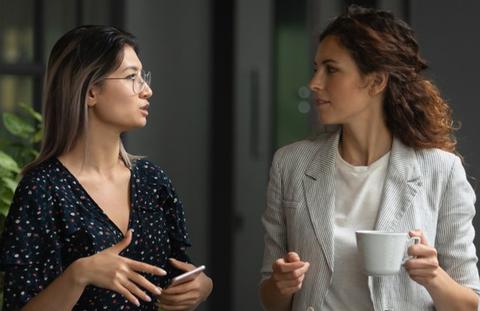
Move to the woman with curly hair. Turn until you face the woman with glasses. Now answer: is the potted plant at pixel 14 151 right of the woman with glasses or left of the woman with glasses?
right

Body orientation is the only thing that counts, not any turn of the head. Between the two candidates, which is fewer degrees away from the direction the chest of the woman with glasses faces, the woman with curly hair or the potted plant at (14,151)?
the woman with curly hair

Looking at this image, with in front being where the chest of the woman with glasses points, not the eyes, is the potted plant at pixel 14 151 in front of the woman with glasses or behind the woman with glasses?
behind

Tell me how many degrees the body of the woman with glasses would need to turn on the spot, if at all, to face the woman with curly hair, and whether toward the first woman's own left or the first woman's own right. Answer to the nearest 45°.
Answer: approximately 45° to the first woman's own left

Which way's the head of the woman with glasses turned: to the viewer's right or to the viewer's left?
to the viewer's right

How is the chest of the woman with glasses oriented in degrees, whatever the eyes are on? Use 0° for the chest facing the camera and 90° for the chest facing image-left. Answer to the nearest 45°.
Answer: approximately 315°
